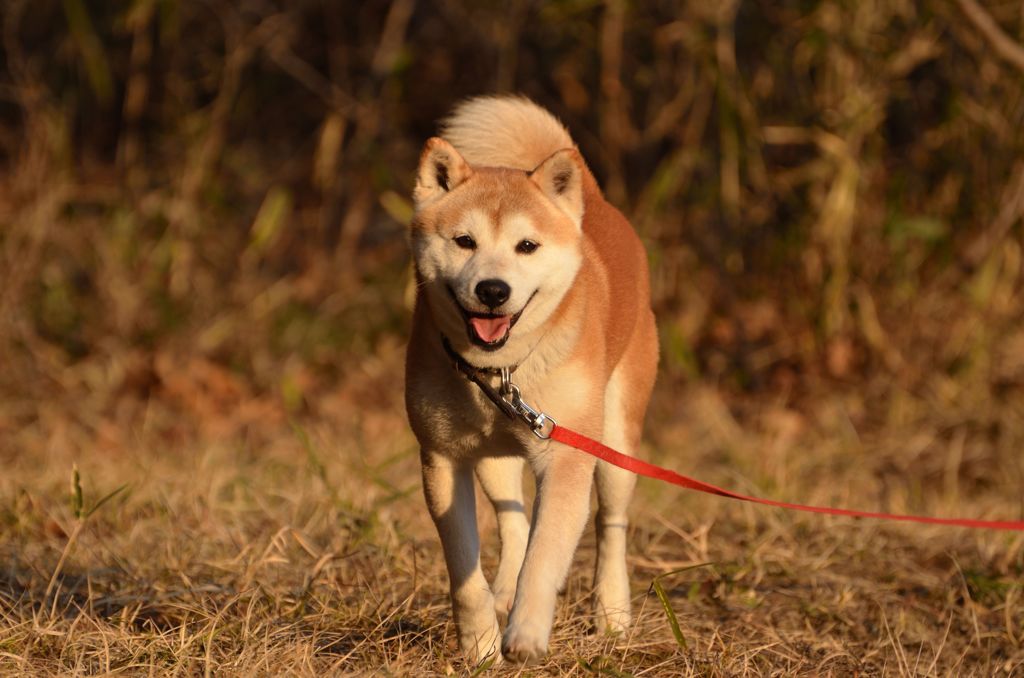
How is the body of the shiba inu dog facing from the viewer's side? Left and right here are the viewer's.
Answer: facing the viewer
